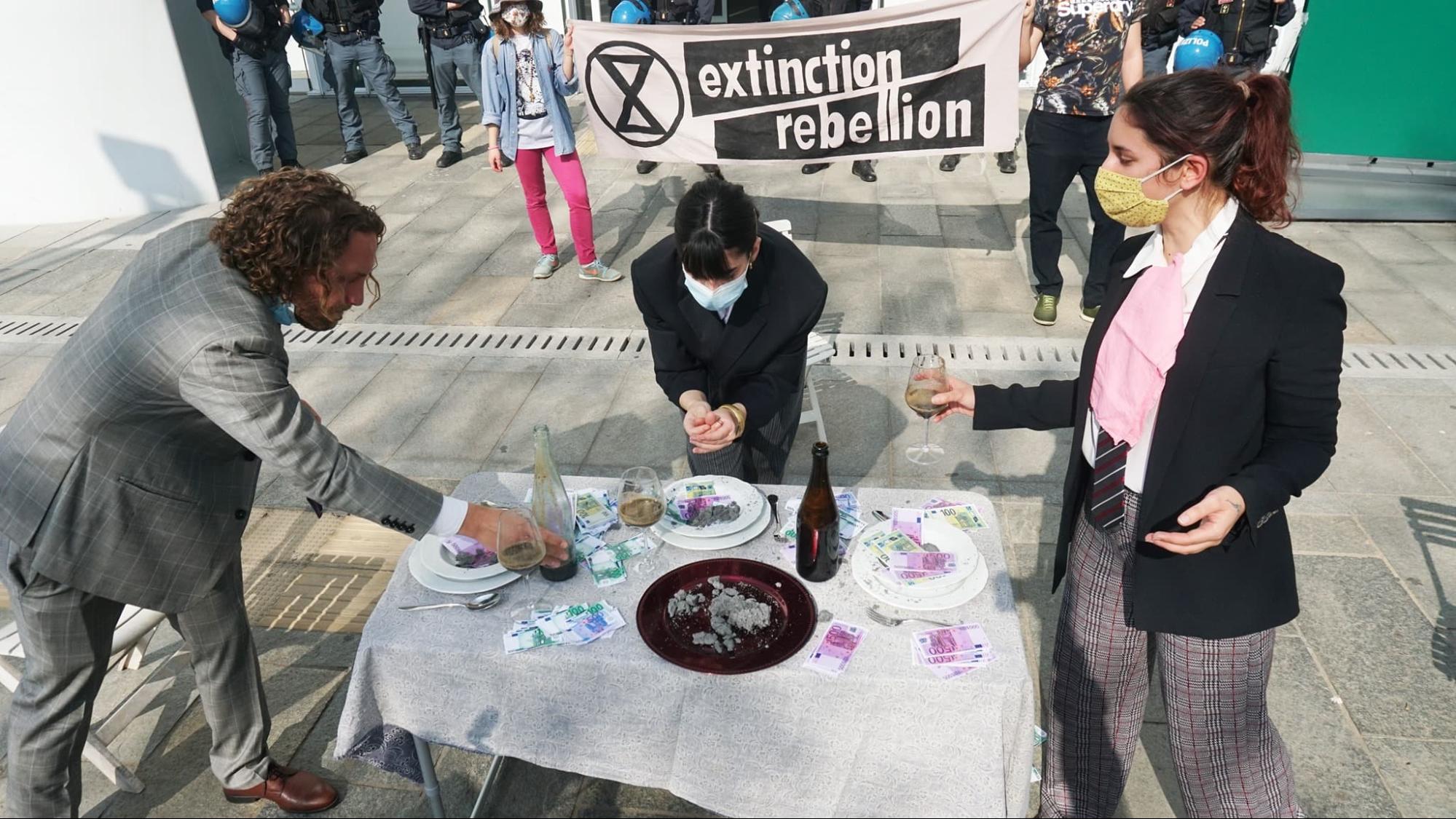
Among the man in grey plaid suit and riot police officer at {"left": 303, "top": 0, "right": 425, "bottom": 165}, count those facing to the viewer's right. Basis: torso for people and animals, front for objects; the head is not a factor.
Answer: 1

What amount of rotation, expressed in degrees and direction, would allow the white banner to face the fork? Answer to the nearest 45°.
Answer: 0° — it already faces it

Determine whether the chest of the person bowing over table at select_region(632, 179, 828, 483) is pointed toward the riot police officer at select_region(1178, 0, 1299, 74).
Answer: no

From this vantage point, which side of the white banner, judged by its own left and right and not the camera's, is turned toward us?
front

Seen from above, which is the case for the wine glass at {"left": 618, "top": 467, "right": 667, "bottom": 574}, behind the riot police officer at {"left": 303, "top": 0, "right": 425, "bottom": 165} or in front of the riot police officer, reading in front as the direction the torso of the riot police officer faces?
in front

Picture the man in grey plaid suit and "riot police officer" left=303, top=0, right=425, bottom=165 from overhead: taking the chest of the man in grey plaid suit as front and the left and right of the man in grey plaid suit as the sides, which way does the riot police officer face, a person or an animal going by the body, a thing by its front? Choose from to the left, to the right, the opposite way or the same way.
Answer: to the right

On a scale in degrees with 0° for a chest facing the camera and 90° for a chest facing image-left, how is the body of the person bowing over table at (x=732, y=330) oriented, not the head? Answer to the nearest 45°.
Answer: approximately 0°

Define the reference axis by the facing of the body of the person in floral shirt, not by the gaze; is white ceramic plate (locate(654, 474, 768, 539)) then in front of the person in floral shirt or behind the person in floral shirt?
in front

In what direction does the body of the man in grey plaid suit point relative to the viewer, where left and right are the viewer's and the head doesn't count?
facing to the right of the viewer

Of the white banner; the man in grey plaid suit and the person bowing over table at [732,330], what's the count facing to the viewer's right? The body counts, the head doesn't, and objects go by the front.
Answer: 1

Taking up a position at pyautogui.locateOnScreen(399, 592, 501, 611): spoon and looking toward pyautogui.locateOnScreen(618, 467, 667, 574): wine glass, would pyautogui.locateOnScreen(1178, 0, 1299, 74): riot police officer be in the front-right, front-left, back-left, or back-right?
front-left

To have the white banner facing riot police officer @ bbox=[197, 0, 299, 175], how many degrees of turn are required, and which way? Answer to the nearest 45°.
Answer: approximately 135° to its right

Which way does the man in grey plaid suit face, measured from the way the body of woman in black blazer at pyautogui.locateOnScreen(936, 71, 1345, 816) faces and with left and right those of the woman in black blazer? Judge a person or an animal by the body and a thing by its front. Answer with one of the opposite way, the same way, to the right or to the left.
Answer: the opposite way

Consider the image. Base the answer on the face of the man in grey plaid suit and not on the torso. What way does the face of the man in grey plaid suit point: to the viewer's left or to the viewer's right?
to the viewer's right

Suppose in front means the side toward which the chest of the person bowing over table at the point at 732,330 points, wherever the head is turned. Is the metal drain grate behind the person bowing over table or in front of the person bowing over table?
behind

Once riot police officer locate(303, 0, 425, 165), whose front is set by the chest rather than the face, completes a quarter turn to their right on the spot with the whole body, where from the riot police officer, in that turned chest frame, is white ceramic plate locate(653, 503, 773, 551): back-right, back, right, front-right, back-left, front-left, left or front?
left

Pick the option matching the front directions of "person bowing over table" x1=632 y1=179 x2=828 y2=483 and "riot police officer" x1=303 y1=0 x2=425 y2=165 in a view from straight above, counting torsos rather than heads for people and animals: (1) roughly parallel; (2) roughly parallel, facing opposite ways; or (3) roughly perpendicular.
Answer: roughly parallel
